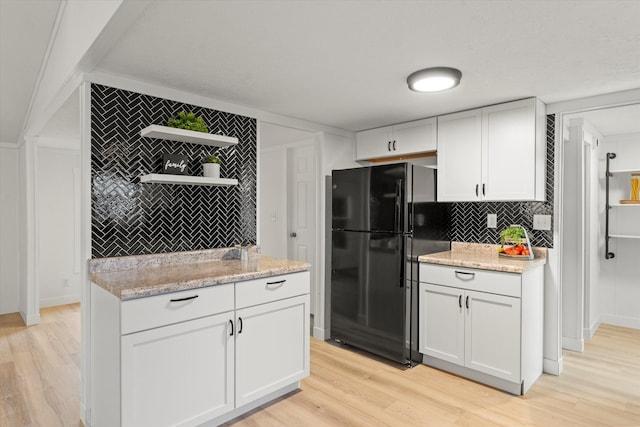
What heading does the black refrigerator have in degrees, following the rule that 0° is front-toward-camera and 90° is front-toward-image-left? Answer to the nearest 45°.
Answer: approximately 45°

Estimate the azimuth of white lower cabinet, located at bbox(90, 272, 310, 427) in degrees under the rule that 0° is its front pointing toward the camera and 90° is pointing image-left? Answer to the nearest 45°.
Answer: approximately 315°

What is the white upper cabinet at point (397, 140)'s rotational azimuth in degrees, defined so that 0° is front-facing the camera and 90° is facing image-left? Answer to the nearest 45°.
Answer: approximately 45°

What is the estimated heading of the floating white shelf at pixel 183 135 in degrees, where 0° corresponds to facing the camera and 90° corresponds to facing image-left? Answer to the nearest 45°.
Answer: approximately 315°

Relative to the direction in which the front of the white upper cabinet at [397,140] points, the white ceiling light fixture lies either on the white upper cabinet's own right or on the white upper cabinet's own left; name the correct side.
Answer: on the white upper cabinet's own left
